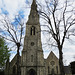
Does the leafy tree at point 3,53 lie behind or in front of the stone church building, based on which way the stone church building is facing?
in front

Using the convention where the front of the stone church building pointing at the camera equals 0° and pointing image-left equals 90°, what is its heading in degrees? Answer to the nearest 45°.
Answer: approximately 0°
